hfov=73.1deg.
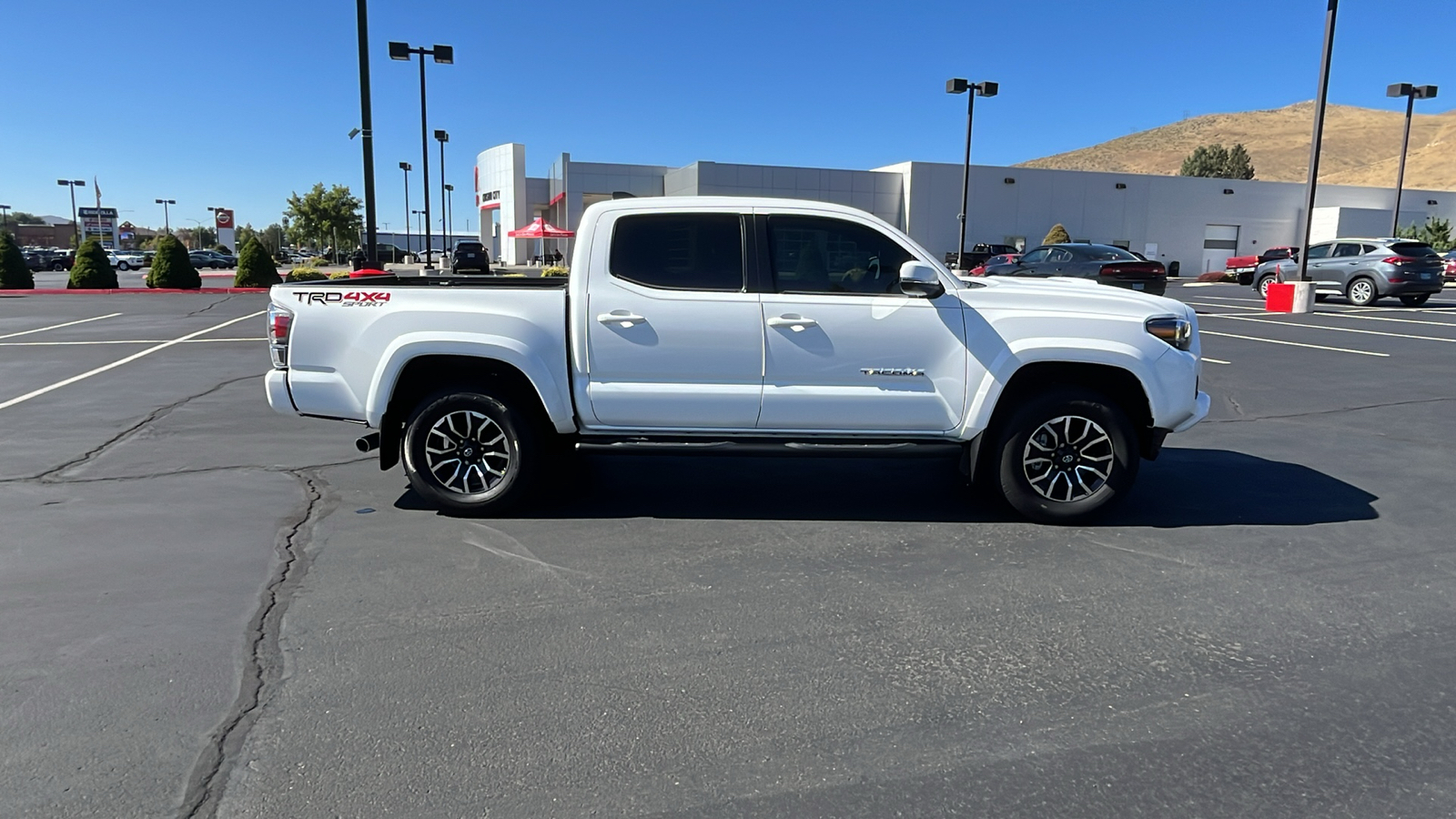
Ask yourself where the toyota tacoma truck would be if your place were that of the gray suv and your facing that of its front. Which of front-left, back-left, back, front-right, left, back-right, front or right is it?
back-left

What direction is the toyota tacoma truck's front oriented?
to the viewer's right

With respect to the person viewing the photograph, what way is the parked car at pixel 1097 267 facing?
facing away from the viewer and to the left of the viewer

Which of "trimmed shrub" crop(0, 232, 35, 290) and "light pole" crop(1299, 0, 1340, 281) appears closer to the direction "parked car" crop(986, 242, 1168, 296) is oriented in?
the trimmed shrub

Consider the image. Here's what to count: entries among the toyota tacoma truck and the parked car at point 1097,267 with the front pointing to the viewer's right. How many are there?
1

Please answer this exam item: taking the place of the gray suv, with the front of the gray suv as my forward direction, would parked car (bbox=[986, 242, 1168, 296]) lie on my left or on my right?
on my left

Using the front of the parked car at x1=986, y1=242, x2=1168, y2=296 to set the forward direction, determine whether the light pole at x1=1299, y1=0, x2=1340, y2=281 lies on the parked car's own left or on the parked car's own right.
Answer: on the parked car's own right

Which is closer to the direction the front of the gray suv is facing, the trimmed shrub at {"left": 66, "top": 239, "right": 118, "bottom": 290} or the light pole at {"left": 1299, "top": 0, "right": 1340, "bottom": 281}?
the trimmed shrub

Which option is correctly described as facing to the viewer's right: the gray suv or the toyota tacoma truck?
the toyota tacoma truck

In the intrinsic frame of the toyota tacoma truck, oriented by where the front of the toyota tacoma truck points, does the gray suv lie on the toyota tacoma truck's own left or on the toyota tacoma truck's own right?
on the toyota tacoma truck's own left

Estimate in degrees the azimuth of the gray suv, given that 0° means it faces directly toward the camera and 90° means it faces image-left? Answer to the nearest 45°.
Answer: approximately 135°
